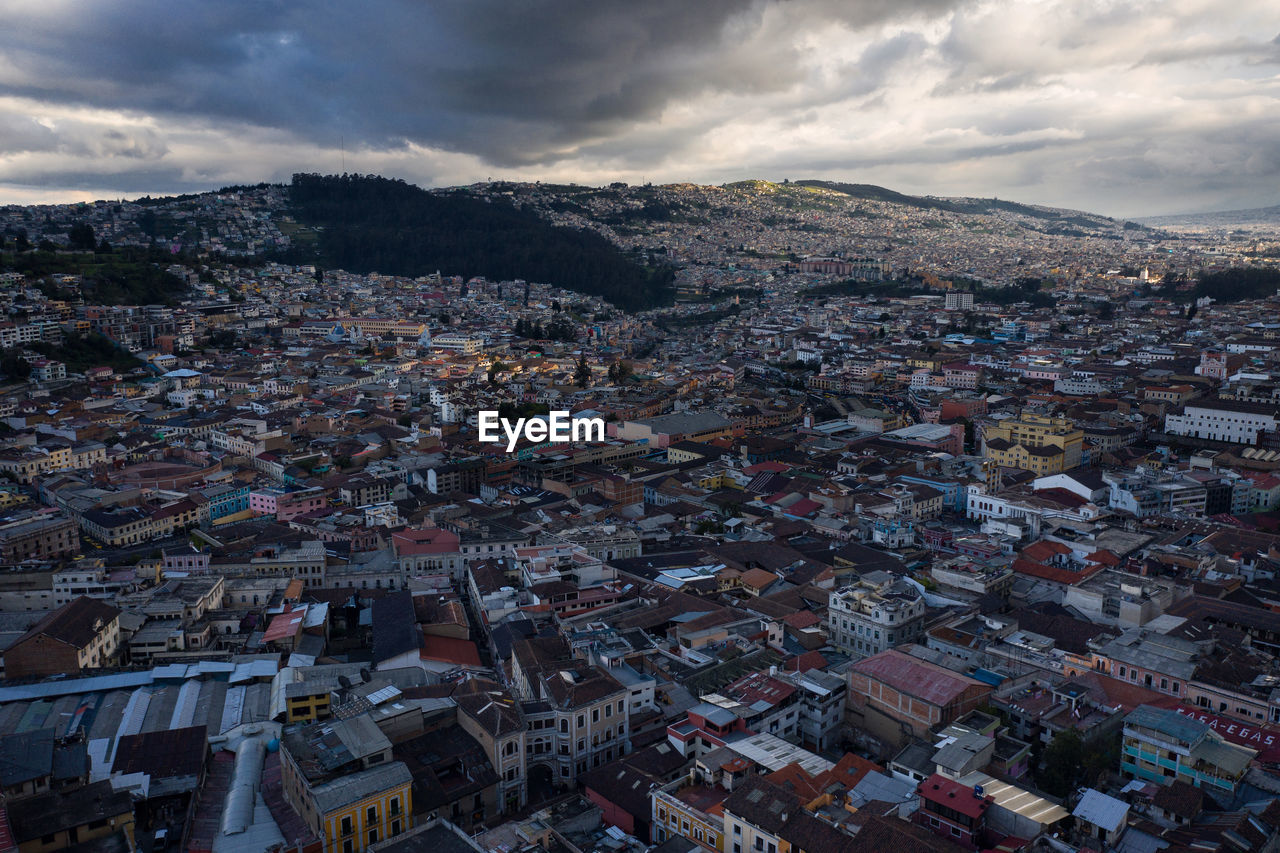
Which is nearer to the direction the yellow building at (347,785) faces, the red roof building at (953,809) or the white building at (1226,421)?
the red roof building

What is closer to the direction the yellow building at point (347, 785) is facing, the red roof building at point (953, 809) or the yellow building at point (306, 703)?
the red roof building

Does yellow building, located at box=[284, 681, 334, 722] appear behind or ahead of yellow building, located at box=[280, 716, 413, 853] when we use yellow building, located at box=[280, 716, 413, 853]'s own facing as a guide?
behind

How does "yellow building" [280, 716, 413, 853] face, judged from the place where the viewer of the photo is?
facing the viewer and to the right of the viewer

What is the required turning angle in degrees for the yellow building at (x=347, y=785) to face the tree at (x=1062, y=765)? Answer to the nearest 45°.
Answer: approximately 45° to its left

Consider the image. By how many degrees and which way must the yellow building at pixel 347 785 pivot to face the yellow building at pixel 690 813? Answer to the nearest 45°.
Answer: approximately 45° to its left

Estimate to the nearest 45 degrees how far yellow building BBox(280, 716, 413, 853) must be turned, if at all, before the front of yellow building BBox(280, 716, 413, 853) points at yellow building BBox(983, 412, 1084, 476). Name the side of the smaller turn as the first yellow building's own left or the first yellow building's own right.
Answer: approximately 90° to the first yellow building's own left

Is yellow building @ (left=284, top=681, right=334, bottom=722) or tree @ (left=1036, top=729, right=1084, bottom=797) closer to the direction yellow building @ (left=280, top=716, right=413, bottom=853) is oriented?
the tree

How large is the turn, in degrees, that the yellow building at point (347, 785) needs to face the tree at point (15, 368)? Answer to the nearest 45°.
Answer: approximately 135° to its left
